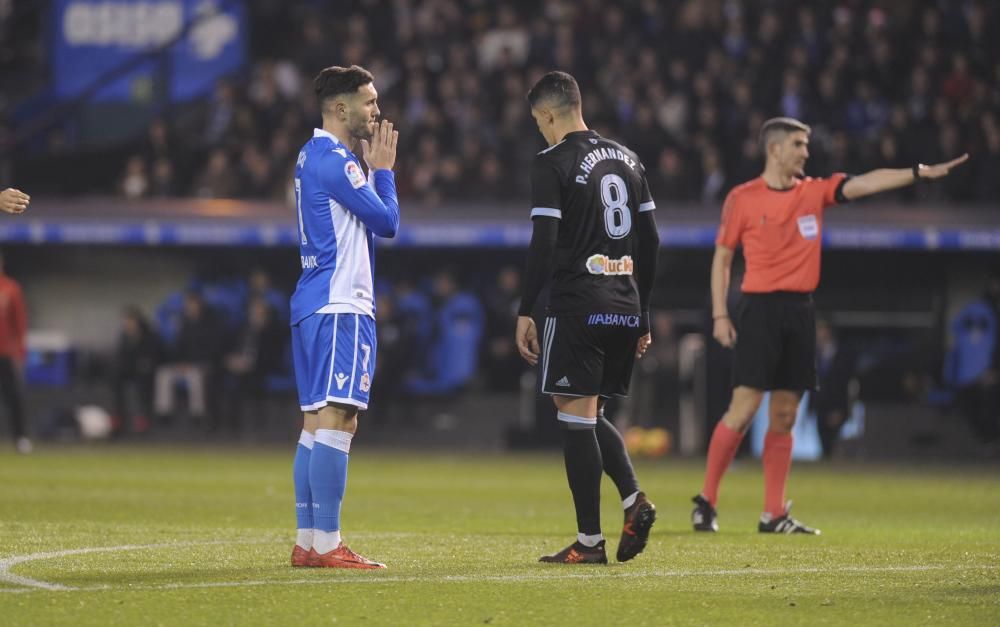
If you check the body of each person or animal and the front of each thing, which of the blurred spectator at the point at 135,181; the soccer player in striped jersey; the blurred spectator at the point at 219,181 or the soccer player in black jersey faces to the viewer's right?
the soccer player in striped jersey

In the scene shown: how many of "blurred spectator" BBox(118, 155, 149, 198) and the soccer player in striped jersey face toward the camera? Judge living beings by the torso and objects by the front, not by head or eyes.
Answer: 1

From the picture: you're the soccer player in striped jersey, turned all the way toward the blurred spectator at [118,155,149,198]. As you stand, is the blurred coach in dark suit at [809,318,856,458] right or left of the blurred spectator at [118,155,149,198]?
right

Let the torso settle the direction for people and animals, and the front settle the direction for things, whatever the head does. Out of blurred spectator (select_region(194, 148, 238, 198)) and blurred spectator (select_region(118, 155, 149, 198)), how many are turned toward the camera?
2

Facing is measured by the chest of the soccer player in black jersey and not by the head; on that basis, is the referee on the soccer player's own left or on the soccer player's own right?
on the soccer player's own right

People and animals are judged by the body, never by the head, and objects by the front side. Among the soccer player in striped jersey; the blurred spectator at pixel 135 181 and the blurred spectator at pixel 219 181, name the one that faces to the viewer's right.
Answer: the soccer player in striped jersey

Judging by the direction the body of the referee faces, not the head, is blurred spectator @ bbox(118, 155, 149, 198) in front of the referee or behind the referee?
behind

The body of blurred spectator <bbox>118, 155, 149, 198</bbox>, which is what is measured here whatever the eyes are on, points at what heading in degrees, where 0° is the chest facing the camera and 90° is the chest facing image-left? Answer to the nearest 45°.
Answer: approximately 0°

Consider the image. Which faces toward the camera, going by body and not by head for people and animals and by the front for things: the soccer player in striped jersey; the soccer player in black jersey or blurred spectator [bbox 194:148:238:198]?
the blurred spectator

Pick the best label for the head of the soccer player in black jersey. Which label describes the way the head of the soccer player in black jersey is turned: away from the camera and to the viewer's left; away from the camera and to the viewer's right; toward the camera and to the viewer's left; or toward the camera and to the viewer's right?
away from the camera and to the viewer's left

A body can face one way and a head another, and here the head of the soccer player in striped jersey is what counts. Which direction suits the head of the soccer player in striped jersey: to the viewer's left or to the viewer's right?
to the viewer's right

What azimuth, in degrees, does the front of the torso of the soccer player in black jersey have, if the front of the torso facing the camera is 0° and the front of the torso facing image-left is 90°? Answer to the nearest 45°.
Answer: approximately 135°

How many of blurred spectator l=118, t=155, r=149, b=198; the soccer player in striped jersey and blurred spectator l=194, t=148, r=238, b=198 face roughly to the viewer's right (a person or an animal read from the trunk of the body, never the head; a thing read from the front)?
1

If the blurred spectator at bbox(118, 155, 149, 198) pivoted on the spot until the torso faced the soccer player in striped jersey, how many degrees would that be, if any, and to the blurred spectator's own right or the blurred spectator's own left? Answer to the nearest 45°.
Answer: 0° — they already face them

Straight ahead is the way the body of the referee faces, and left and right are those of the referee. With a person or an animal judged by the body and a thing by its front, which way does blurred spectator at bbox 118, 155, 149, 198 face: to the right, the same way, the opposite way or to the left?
the same way

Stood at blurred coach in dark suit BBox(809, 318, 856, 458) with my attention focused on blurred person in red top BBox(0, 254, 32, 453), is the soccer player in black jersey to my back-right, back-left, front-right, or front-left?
front-left

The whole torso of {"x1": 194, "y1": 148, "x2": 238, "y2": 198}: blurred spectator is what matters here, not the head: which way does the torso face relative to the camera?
toward the camera

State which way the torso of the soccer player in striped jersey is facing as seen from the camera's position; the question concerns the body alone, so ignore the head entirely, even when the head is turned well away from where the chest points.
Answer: to the viewer's right
